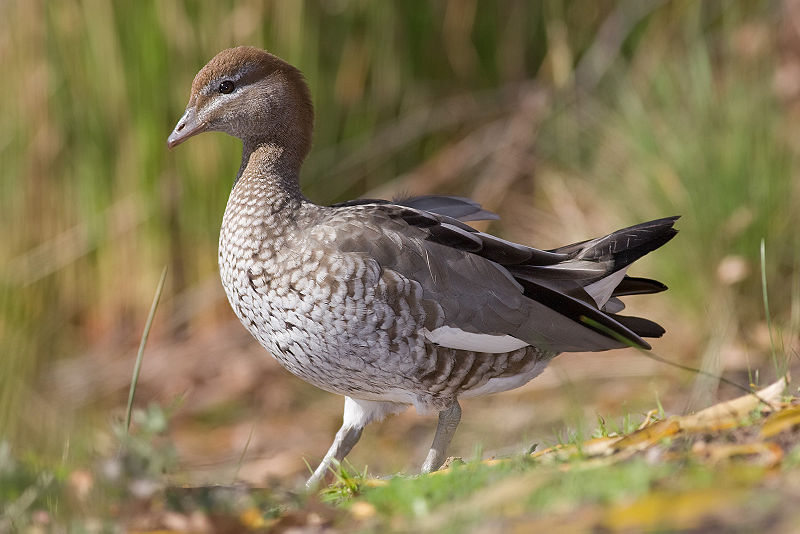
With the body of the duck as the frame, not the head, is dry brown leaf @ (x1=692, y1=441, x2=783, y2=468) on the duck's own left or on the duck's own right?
on the duck's own left

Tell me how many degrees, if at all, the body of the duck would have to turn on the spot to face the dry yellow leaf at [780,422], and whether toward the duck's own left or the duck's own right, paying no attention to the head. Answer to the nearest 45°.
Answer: approximately 135° to the duck's own left

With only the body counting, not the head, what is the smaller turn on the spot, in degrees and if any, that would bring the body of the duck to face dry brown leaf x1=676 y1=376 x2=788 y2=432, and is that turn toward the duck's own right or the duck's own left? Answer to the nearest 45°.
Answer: approximately 135° to the duck's own left

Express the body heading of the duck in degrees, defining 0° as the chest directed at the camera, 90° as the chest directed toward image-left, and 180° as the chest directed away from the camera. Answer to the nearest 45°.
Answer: approximately 90°
